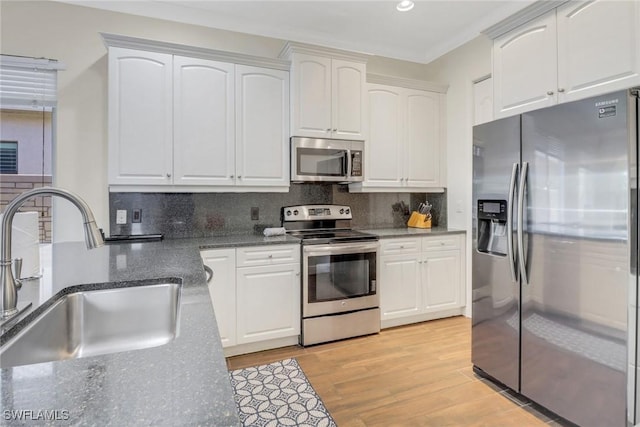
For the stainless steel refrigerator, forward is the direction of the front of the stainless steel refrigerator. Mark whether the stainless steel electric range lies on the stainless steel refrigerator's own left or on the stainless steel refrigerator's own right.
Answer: on the stainless steel refrigerator's own right

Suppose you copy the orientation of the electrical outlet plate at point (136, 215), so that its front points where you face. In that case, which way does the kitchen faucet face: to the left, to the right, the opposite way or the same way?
to the left

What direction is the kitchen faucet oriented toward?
to the viewer's right

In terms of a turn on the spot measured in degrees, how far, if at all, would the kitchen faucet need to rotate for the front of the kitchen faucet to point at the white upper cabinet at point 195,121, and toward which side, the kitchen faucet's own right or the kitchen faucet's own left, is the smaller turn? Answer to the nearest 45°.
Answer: approximately 45° to the kitchen faucet's own left

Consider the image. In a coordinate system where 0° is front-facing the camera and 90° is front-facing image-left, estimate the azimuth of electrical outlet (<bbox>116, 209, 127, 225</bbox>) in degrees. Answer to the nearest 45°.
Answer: approximately 0°

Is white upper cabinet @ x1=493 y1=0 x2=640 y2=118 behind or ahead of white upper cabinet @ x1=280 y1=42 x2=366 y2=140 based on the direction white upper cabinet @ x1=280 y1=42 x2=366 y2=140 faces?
ahead

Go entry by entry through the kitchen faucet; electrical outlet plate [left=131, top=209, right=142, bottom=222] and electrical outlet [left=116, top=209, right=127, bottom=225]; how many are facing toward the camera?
2

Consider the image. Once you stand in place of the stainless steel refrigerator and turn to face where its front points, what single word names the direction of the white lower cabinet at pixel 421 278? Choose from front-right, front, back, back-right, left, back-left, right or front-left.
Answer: right

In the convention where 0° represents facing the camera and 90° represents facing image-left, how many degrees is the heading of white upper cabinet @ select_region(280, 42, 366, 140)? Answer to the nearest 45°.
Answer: approximately 315°

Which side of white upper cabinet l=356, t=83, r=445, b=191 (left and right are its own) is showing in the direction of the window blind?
right

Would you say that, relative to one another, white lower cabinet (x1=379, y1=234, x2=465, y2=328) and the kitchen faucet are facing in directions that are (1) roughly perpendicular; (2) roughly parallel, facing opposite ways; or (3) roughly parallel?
roughly perpendicular

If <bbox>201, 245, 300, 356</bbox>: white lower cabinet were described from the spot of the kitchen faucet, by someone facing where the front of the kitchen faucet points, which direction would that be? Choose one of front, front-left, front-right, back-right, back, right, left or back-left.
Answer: front-left

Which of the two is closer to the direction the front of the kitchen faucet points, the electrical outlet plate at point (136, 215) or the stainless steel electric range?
the stainless steel electric range

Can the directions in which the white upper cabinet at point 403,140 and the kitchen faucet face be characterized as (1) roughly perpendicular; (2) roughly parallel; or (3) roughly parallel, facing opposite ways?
roughly perpendicular

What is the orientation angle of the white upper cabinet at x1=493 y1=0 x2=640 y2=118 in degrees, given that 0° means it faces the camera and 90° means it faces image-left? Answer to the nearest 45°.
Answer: approximately 45°

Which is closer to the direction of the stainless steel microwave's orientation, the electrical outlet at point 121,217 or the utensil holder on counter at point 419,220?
the utensil holder on counter

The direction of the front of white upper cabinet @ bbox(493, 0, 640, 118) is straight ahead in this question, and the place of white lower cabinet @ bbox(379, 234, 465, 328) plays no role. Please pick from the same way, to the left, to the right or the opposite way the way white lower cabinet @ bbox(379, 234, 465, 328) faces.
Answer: to the left
